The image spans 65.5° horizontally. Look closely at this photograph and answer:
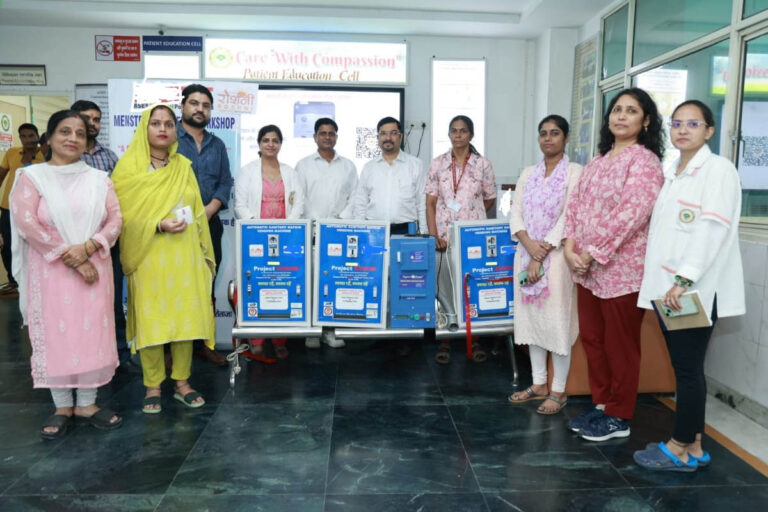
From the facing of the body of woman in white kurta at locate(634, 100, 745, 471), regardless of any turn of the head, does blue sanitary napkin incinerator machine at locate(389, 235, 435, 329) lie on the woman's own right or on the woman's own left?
on the woman's own right

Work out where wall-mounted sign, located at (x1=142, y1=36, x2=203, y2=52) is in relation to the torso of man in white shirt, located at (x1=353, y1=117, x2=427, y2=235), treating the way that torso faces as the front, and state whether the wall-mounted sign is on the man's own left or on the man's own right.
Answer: on the man's own right

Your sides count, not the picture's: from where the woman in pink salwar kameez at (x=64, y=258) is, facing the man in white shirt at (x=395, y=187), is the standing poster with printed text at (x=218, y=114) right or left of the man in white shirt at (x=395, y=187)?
left

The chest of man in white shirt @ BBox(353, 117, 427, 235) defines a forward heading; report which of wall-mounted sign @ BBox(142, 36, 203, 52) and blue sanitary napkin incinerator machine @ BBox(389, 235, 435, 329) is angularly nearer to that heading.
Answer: the blue sanitary napkin incinerator machine

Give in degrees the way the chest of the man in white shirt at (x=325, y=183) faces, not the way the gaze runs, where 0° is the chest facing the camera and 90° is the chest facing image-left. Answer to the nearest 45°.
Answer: approximately 0°

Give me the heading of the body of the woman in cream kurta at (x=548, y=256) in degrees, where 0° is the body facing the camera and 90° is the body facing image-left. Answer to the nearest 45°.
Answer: approximately 45°

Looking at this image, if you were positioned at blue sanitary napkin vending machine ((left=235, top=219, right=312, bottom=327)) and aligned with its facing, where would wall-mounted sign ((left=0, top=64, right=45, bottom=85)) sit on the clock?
The wall-mounted sign is roughly at 5 o'clock from the blue sanitary napkin vending machine.

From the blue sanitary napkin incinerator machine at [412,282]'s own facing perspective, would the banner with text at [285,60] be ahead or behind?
behind

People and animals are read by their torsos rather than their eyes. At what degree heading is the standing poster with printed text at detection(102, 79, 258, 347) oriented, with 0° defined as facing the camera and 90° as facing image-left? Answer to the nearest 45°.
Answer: approximately 0°

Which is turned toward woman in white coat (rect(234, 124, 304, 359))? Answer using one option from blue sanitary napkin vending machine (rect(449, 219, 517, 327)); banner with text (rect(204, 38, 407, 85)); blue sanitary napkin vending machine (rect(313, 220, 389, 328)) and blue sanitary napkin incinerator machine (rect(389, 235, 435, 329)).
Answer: the banner with text
